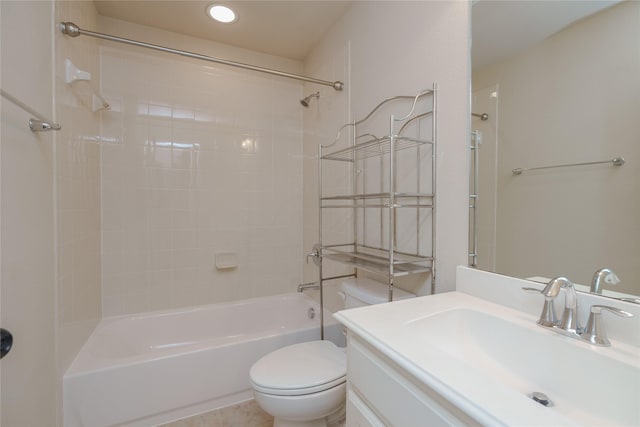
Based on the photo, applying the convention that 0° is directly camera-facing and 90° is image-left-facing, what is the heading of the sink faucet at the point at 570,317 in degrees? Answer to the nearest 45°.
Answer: approximately 45°

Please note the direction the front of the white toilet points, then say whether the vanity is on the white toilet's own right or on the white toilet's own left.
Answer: on the white toilet's own left

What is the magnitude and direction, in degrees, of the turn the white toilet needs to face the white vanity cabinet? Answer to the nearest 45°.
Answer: approximately 90° to its left

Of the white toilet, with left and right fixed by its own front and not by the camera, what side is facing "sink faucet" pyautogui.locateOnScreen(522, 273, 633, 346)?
left
